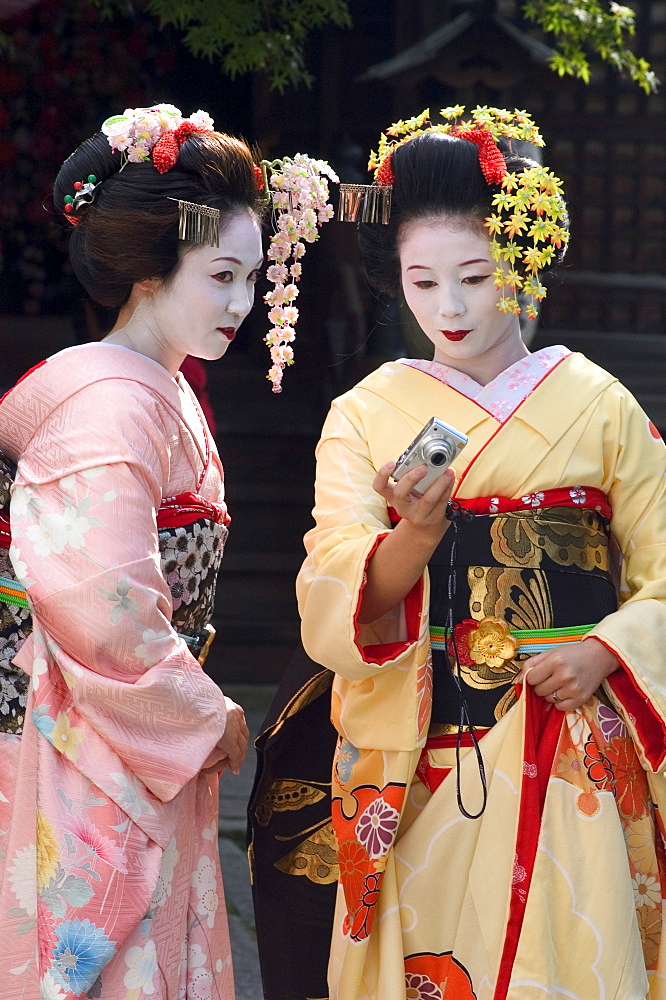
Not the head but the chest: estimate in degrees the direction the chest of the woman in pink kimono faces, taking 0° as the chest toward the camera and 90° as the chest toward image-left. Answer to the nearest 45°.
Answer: approximately 270°

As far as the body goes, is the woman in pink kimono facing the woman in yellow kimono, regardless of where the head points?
yes

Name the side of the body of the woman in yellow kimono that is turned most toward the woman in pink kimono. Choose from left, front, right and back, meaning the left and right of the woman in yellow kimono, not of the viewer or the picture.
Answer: right

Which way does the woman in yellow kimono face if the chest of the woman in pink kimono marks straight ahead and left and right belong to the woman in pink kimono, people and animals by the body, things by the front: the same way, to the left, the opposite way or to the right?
to the right

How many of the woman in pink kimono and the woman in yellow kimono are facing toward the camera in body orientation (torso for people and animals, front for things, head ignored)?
1

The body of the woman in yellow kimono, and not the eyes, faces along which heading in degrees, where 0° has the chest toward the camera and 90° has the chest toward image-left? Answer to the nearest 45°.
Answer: approximately 0°
